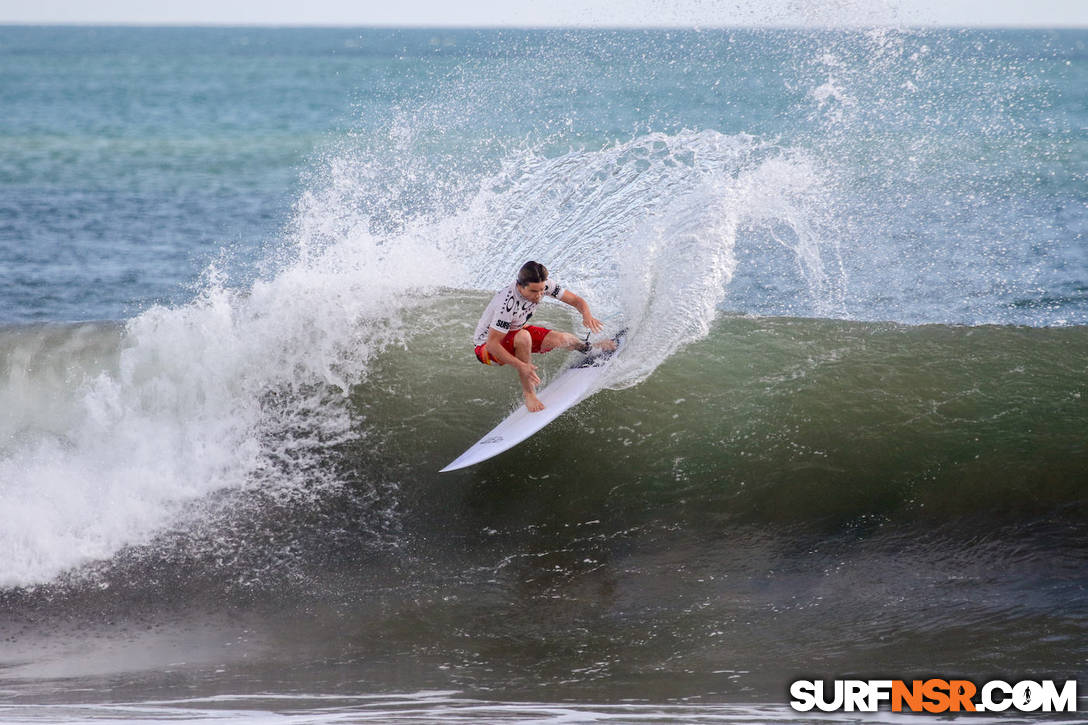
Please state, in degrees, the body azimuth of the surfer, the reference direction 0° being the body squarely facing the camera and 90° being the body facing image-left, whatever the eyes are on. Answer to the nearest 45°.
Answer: approximately 315°

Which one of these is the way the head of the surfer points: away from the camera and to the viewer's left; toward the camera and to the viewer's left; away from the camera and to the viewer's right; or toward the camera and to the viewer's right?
toward the camera and to the viewer's right
